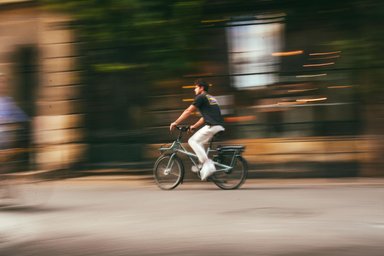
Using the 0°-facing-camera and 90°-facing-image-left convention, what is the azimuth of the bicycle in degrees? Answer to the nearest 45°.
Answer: approximately 90°

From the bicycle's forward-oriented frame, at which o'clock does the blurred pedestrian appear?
The blurred pedestrian is roughly at 11 o'clock from the bicycle.
